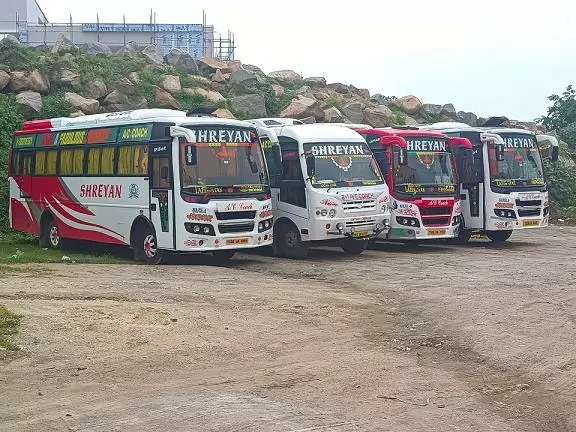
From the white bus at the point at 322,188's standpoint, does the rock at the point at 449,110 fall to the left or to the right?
on its left

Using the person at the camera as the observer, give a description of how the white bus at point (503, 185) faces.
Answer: facing the viewer and to the right of the viewer

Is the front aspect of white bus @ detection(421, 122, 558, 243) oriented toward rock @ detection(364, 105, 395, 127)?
no

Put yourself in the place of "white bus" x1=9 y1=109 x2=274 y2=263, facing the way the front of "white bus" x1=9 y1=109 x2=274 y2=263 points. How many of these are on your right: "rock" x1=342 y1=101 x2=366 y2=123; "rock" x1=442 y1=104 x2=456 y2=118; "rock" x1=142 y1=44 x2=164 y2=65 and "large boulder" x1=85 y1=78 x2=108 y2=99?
0

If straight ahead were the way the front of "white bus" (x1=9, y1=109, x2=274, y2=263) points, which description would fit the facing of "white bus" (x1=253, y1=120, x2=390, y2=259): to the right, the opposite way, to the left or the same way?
the same way

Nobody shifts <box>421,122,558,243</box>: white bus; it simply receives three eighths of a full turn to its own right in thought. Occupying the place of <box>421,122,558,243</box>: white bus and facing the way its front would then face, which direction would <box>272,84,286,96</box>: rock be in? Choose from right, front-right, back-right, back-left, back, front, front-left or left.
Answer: front-right

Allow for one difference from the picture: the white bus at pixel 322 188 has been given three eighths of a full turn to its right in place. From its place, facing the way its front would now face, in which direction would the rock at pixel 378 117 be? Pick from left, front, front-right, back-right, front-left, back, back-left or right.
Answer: right

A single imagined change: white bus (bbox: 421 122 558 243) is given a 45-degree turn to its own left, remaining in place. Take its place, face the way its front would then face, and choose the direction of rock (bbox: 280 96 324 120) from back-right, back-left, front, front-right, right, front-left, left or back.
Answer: back-left

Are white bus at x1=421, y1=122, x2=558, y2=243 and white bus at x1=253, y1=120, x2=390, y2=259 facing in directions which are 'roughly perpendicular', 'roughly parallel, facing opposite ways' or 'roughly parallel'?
roughly parallel

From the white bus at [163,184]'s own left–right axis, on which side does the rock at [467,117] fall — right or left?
on its left

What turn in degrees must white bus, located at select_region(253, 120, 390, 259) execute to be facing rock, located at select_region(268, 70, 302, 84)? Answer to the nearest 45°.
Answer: approximately 135° to its left

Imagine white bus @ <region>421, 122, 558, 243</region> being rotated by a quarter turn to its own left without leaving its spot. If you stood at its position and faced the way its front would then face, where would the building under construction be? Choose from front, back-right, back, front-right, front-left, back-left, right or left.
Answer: left

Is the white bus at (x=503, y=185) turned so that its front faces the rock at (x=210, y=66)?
no

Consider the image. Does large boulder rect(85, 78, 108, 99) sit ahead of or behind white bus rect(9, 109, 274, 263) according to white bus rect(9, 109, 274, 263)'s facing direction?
behind

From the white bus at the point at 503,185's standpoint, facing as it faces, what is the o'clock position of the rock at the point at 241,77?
The rock is roughly at 6 o'clock from the white bus.

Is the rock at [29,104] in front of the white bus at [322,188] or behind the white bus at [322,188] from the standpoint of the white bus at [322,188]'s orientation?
behind

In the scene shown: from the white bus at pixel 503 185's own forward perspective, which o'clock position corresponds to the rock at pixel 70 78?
The rock is roughly at 5 o'clock from the white bus.

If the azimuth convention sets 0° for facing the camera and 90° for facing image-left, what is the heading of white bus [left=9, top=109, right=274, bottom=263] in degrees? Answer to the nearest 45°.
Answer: approximately 315°
